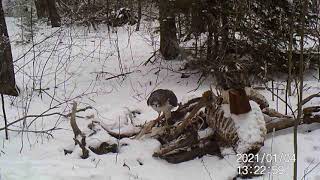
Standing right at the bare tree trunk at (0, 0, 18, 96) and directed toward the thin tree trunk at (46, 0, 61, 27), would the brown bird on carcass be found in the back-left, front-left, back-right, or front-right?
back-right

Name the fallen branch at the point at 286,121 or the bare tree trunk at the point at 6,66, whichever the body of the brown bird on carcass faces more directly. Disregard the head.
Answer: the bare tree trunk
